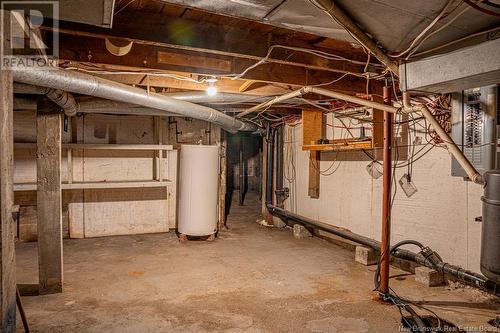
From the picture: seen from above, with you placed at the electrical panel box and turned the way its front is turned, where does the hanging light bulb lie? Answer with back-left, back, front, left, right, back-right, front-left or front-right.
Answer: front-right

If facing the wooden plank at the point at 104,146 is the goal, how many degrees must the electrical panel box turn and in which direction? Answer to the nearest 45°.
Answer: approximately 45° to its right

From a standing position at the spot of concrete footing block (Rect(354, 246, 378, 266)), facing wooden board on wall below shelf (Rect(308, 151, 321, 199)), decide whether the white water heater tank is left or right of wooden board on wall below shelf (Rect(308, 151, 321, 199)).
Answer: left

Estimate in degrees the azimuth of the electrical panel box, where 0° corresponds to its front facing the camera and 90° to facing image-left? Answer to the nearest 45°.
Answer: approximately 45°

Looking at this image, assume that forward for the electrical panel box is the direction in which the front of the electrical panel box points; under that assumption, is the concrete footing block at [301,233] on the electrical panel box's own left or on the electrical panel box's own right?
on the electrical panel box's own right

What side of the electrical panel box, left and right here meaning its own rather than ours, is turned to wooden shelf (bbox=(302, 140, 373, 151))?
right

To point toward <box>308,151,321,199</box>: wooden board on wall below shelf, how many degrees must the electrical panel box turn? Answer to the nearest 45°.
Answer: approximately 90° to its right
